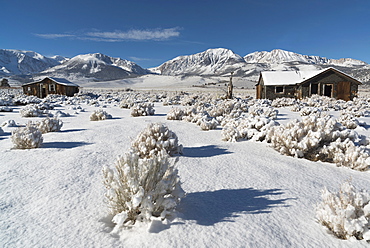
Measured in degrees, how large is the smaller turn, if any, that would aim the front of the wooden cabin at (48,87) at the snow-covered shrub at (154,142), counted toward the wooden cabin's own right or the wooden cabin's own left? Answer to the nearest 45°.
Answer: approximately 45° to the wooden cabin's own left

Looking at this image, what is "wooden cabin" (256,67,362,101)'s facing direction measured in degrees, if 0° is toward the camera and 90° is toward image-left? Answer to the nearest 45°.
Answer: approximately 0°

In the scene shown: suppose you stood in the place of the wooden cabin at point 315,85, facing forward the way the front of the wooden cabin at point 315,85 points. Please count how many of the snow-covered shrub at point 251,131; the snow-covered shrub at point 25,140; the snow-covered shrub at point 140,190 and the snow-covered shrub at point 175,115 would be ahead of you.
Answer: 4

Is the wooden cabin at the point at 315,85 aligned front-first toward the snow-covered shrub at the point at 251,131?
yes

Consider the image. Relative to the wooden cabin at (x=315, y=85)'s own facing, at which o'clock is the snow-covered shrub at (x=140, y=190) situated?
The snow-covered shrub is roughly at 12 o'clock from the wooden cabin.

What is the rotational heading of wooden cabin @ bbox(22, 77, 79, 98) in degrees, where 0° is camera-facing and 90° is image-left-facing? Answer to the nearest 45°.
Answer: approximately 45°

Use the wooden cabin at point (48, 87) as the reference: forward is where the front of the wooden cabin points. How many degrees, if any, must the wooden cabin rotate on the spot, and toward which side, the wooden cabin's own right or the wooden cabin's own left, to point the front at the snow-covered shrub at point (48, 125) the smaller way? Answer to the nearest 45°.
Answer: approximately 45° to the wooden cabin's own left
